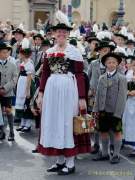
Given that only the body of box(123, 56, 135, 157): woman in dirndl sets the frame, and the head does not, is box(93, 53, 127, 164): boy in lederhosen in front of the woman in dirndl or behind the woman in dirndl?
in front

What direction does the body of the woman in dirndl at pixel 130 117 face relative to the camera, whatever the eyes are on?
toward the camera
